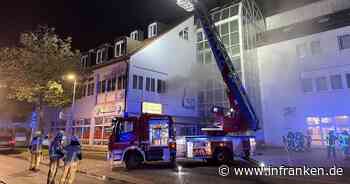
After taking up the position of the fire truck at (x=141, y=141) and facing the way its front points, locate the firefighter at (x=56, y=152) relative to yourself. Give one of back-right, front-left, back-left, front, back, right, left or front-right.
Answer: front-left

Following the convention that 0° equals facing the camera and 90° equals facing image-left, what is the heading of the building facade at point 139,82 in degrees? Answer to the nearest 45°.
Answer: approximately 45°

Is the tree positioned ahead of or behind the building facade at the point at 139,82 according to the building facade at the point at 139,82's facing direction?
ahead

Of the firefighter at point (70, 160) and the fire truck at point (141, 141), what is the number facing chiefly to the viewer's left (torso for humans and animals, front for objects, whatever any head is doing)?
1

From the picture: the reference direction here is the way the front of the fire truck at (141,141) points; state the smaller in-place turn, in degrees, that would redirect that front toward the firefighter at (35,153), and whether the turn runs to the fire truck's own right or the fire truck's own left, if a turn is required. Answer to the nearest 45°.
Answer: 0° — it already faces them

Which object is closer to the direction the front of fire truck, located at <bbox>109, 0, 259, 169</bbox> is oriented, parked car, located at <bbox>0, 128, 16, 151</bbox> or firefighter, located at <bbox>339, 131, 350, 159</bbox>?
the parked car

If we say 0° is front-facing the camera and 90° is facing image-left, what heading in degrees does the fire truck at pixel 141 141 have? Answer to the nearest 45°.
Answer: approximately 90°

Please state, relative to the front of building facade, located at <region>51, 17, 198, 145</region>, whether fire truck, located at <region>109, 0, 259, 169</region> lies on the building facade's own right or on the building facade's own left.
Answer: on the building facade's own left

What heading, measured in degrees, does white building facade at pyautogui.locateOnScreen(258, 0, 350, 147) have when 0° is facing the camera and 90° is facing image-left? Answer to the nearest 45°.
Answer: approximately 45°

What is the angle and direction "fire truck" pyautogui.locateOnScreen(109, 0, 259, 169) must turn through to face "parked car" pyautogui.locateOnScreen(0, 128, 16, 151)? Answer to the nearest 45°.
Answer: approximately 45° to its right

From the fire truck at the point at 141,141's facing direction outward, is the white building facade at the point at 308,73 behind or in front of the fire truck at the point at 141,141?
behind

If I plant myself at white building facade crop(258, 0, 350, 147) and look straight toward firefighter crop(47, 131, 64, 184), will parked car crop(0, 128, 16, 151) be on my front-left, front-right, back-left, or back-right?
front-right
